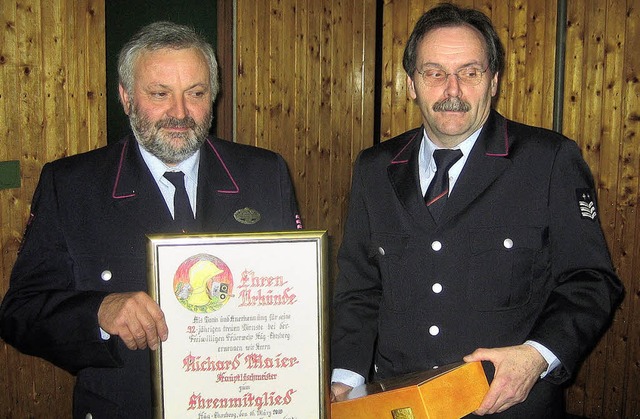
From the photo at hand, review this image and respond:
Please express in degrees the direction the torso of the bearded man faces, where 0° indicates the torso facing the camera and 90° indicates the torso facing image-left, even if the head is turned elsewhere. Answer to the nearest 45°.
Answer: approximately 0°

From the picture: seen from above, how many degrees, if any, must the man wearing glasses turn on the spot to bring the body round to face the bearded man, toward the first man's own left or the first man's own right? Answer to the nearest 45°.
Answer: approximately 45° to the first man's own right

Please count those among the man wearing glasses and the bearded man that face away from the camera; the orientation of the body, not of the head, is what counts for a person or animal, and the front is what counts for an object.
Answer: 0

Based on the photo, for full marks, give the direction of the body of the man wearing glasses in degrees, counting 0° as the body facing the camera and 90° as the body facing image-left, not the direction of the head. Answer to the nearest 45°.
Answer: approximately 45°

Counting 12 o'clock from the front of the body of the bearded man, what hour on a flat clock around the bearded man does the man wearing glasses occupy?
The man wearing glasses is roughly at 9 o'clock from the bearded man.
